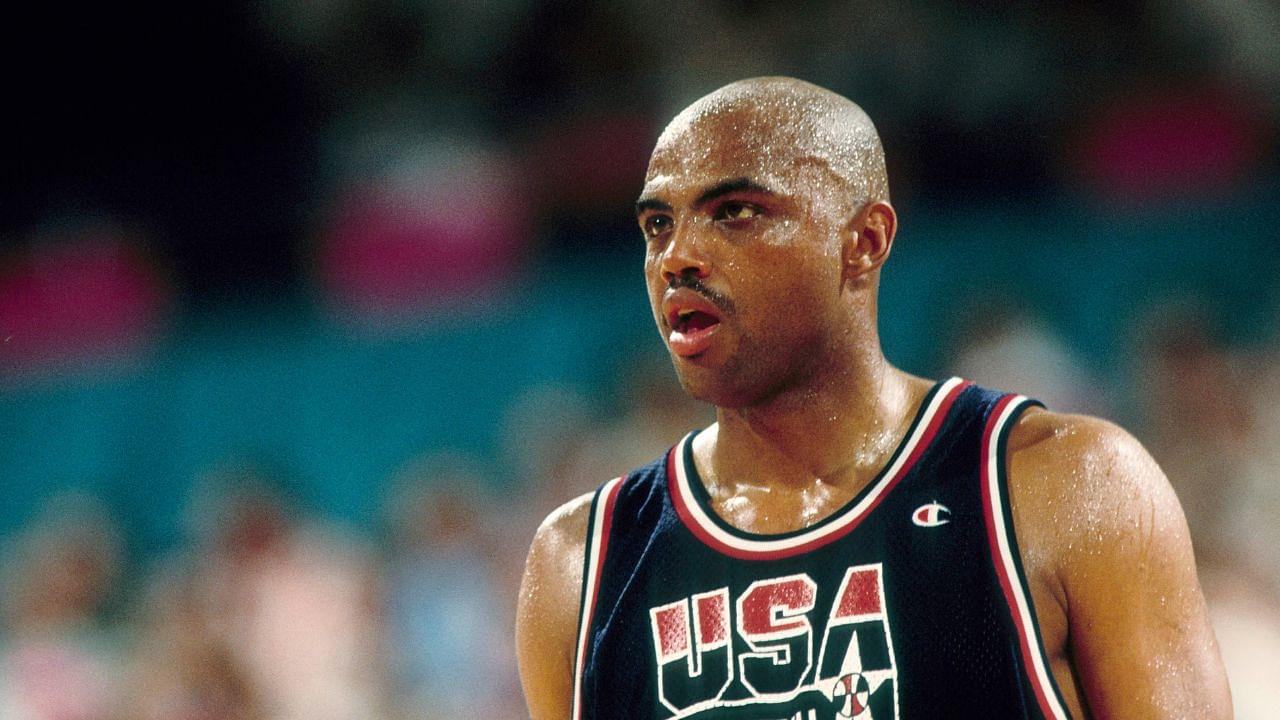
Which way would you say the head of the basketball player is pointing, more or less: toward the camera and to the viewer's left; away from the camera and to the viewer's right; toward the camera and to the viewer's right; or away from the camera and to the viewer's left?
toward the camera and to the viewer's left

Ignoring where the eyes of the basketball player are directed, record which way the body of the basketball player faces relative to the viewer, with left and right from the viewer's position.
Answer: facing the viewer and to the left of the viewer
